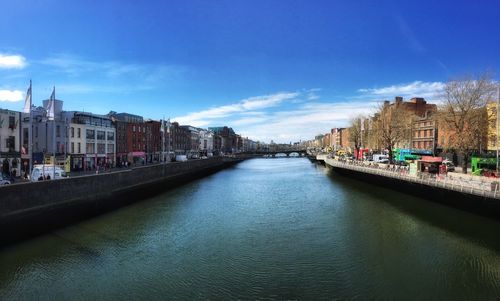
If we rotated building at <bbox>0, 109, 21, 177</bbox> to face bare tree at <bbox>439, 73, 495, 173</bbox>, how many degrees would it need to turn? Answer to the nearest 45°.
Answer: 0° — it already faces it

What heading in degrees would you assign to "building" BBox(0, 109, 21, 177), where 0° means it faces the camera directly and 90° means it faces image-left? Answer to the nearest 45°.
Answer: approximately 315°

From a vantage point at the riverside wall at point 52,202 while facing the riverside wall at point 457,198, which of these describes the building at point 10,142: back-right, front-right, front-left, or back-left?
back-left

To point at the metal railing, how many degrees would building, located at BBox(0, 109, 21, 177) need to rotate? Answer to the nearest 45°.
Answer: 0° — it already faces it

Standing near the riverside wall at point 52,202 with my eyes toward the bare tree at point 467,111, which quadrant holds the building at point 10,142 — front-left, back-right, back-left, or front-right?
back-left

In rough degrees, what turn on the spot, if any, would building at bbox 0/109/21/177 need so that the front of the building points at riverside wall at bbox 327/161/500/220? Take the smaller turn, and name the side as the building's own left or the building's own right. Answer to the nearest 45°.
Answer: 0° — it already faces it
